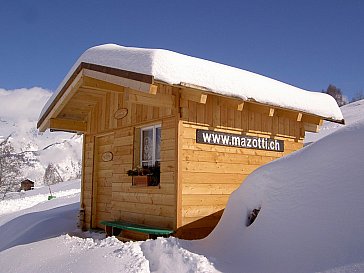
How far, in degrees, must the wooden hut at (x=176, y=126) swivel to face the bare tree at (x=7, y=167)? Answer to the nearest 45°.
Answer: approximately 90° to its right

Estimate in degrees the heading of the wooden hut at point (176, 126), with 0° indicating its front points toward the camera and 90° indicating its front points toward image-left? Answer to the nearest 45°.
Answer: approximately 45°
